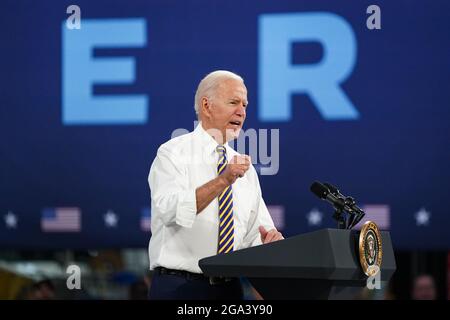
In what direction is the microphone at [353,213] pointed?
to the viewer's left

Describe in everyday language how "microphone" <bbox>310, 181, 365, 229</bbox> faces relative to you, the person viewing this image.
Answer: facing to the left of the viewer

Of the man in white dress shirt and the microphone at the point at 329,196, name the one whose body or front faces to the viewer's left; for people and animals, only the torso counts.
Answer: the microphone

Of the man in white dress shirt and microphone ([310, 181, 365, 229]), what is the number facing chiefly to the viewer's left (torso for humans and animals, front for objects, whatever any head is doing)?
1

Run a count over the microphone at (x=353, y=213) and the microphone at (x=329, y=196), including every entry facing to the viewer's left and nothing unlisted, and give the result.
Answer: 2

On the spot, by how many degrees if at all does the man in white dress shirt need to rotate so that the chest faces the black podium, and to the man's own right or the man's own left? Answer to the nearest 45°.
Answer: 0° — they already face it

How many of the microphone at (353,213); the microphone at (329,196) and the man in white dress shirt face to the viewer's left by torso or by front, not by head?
2

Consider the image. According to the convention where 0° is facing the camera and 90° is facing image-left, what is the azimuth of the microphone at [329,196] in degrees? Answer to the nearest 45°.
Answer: approximately 90°

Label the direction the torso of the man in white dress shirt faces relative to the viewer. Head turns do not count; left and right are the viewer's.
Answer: facing the viewer and to the right of the viewer
